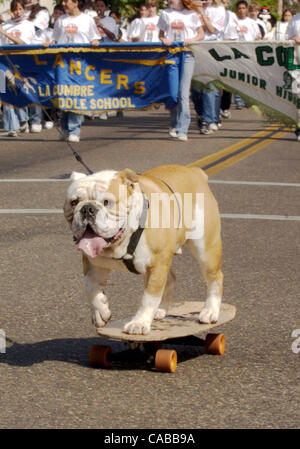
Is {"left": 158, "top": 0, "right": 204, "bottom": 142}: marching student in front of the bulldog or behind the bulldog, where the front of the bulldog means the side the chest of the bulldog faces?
behind

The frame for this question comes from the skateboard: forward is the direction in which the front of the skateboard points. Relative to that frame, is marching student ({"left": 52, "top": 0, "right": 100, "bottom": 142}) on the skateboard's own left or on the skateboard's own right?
on the skateboard's own right

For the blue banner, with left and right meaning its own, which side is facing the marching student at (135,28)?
back

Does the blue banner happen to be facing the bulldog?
yes

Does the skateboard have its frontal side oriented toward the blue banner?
no

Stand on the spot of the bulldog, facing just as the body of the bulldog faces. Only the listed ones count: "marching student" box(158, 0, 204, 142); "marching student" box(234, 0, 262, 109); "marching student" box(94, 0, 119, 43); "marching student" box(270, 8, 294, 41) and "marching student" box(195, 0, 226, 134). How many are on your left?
0

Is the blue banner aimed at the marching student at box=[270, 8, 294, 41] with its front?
no

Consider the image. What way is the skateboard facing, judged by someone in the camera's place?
facing the viewer and to the left of the viewer

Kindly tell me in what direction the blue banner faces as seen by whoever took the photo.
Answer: facing the viewer

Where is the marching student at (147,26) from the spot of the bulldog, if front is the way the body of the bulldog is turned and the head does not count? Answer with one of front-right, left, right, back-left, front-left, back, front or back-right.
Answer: back-right

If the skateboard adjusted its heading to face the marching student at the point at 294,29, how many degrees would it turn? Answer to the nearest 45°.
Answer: approximately 135° to its right

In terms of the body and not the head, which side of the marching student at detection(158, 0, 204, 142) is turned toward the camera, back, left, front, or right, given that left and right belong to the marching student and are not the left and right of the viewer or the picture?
front

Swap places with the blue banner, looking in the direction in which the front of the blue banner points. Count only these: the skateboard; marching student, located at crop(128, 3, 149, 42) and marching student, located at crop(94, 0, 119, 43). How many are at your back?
2

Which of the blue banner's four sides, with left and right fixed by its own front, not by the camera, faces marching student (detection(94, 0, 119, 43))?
back
